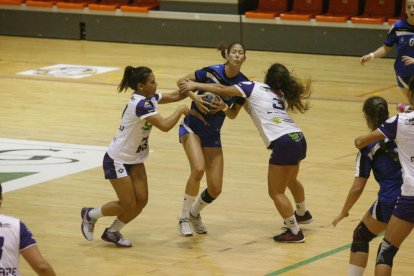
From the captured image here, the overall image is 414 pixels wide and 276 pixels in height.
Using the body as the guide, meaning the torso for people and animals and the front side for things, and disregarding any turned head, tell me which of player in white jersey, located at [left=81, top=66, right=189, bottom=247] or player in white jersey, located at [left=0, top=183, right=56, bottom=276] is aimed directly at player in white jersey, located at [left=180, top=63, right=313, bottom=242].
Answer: player in white jersey, located at [left=81, top=66, right=189, bottom=247]

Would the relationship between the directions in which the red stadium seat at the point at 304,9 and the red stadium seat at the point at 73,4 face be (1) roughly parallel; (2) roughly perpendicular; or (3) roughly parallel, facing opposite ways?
roughly parallel

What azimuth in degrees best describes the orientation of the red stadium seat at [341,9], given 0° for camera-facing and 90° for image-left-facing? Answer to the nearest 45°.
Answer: approximately 45°

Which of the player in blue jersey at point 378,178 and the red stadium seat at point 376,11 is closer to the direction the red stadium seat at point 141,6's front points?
the player in blue jersey

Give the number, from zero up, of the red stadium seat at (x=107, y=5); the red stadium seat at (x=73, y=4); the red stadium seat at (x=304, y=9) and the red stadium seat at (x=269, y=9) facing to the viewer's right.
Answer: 0

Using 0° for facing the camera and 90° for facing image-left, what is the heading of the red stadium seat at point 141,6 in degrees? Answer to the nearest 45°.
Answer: approximately 45°

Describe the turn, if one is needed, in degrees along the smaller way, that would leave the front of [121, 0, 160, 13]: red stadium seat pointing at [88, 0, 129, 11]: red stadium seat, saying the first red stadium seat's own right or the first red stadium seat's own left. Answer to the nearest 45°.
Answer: approximately 45° to the first red stadium seat's own right

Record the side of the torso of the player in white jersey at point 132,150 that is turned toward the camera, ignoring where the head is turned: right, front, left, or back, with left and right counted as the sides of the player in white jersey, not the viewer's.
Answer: right

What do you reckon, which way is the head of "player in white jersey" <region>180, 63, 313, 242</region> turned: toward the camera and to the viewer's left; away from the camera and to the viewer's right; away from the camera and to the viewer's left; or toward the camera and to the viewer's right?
away from the camera and to the viewer's left

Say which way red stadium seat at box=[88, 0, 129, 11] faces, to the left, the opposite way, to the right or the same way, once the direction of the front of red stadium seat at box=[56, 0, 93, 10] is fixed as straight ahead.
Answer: the same way

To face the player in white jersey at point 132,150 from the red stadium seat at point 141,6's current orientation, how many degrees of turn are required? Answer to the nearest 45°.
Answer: approximately 45° to its left

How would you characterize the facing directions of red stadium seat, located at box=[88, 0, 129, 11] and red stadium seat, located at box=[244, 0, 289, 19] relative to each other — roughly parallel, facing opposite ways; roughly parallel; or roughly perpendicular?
roughly parallel

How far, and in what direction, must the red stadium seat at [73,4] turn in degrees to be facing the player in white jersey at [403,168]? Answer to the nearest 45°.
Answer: approximately 45° to its left

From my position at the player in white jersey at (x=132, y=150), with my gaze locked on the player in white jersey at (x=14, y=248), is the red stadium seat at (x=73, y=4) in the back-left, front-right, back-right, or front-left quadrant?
back-right

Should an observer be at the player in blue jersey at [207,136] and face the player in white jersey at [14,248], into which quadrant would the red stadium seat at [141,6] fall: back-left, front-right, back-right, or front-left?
back-right
